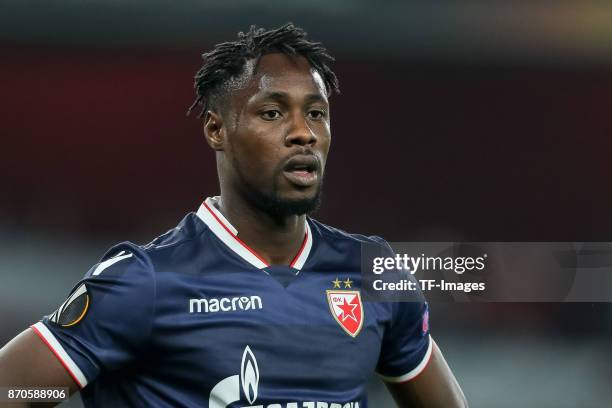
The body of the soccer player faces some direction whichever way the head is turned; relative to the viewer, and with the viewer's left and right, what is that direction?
facing the viewer and to the right of the viewer
